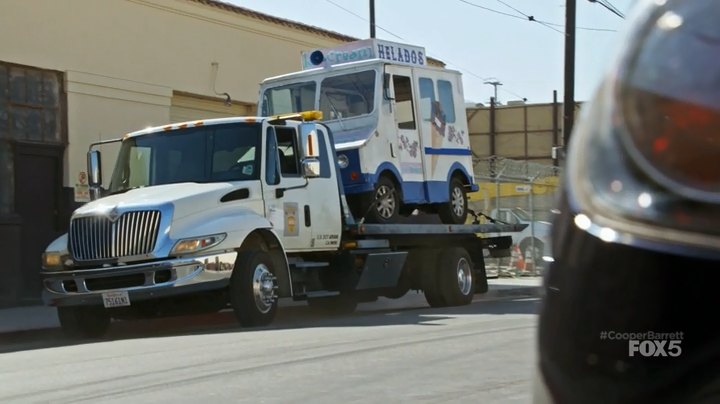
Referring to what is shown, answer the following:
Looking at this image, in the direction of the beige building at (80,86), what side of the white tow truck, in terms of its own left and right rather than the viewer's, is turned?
right

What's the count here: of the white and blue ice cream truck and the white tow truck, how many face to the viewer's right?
0

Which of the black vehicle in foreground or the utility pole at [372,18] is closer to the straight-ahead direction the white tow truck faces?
the black vehicle in foreground

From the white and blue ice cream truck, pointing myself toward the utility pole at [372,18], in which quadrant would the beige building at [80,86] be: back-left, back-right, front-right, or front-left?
front-left

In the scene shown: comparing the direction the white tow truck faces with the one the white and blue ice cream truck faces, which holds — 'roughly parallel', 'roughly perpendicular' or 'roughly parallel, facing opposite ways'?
roughly parallel

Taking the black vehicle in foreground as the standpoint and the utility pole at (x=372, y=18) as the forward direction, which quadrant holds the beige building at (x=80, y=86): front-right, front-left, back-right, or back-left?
front-left

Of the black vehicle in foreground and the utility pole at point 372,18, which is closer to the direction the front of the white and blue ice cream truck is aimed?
the black vehicle in foreground

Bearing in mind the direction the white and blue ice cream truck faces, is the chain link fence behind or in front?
behind

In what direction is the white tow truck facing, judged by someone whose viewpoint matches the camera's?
facing the viewer and to the left of the viewer

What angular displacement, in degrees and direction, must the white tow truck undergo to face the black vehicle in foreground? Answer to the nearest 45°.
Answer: approximately 45° to its left

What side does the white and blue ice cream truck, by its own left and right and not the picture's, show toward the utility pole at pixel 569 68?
back

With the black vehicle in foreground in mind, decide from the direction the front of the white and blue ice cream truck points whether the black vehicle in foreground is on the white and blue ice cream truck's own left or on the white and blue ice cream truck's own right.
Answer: on the white and blue ice cream truck's own left
